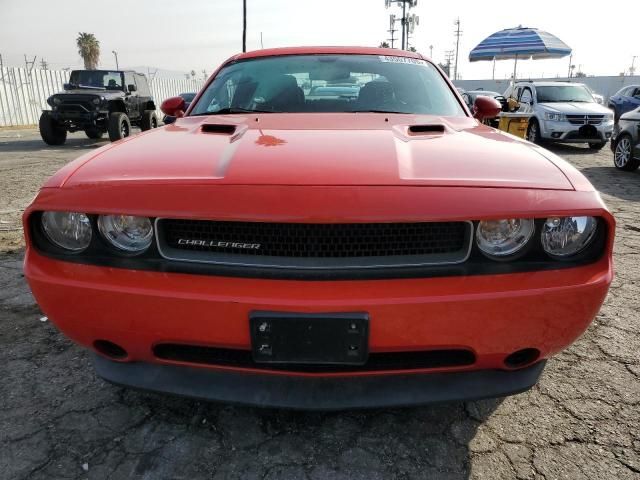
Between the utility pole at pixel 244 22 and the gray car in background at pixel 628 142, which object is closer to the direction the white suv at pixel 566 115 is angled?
the gray car in background

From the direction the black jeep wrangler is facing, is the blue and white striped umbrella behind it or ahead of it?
behind

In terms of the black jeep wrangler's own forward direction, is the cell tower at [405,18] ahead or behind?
behind

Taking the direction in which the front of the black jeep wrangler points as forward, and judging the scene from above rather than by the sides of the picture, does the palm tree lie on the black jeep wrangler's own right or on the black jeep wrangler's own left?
on the black jeep wrangler's own right

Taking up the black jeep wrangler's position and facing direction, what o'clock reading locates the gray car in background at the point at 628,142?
The gray car in background is roughly at 9 o'clock from the black jeep wrangler.

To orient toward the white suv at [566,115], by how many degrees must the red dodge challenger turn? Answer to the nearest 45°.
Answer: approximately 135° to its left

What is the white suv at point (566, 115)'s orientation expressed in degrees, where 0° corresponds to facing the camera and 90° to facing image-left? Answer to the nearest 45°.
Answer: approximately 315°

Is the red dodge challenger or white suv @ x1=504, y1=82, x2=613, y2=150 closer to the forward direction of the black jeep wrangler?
the red dodge challenger

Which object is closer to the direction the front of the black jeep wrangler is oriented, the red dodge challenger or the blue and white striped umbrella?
the red dodge challenger

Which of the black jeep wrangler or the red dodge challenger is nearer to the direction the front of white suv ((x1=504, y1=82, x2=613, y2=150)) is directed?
the red dodge challenger

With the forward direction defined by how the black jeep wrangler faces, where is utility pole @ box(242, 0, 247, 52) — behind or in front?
behind
